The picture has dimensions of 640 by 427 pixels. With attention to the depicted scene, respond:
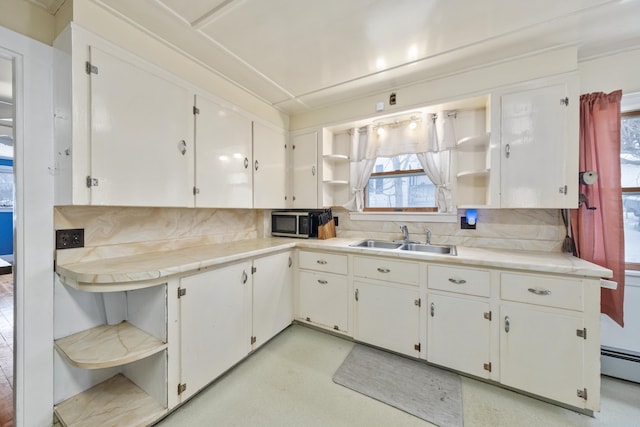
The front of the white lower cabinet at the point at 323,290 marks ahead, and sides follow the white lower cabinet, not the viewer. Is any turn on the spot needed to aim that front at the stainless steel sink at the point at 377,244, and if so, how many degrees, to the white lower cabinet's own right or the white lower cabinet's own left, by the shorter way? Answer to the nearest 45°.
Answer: approximately 135° to the white lower cabinet's own left

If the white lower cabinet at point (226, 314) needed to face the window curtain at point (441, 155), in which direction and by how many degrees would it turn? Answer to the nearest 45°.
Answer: approximately 45° to its left

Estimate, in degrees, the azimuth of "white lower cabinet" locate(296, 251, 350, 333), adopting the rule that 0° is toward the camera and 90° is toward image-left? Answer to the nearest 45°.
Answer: approximately 45°

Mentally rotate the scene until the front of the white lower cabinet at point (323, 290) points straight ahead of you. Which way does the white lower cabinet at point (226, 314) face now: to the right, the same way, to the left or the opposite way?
to the left

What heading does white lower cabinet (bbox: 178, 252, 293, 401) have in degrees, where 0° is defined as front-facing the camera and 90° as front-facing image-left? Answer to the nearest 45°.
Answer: approximately 315°

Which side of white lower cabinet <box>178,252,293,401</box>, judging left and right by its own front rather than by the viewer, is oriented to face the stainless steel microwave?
left

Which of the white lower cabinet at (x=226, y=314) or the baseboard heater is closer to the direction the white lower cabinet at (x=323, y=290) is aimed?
the white lower cabinet
